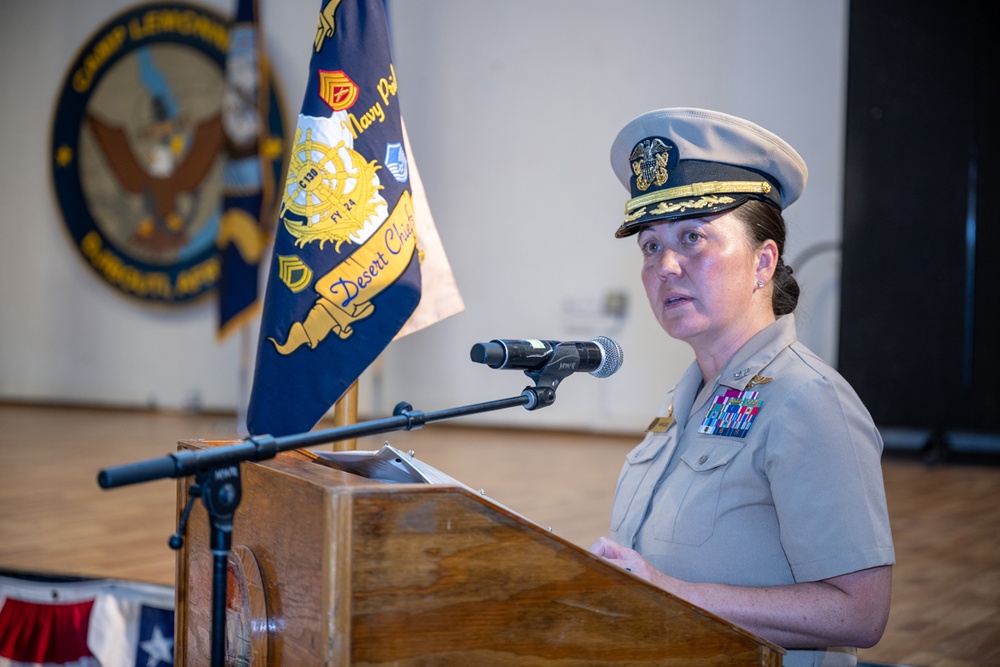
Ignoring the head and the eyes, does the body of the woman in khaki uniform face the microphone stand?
yes

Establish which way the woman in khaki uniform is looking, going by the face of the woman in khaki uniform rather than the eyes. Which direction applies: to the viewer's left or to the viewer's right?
to the viewer's left

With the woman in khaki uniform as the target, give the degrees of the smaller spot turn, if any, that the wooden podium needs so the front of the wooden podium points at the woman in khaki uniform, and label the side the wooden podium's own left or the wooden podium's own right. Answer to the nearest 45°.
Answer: approximately 135° to the wooden podium's own right

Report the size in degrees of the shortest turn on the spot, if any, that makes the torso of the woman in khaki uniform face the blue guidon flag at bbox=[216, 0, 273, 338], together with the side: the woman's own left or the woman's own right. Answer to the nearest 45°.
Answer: approximately 90° to the woman's own right

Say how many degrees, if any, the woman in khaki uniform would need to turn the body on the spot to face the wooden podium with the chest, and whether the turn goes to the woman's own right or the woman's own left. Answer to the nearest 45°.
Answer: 0° — they already face it

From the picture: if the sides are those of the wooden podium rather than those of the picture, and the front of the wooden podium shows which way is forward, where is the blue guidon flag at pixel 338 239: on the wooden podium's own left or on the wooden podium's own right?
on the wooden podium's own right

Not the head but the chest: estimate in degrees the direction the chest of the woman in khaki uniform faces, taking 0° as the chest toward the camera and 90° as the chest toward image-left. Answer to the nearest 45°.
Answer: approximately 45°

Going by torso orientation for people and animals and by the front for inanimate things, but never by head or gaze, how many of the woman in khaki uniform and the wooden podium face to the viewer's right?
0
